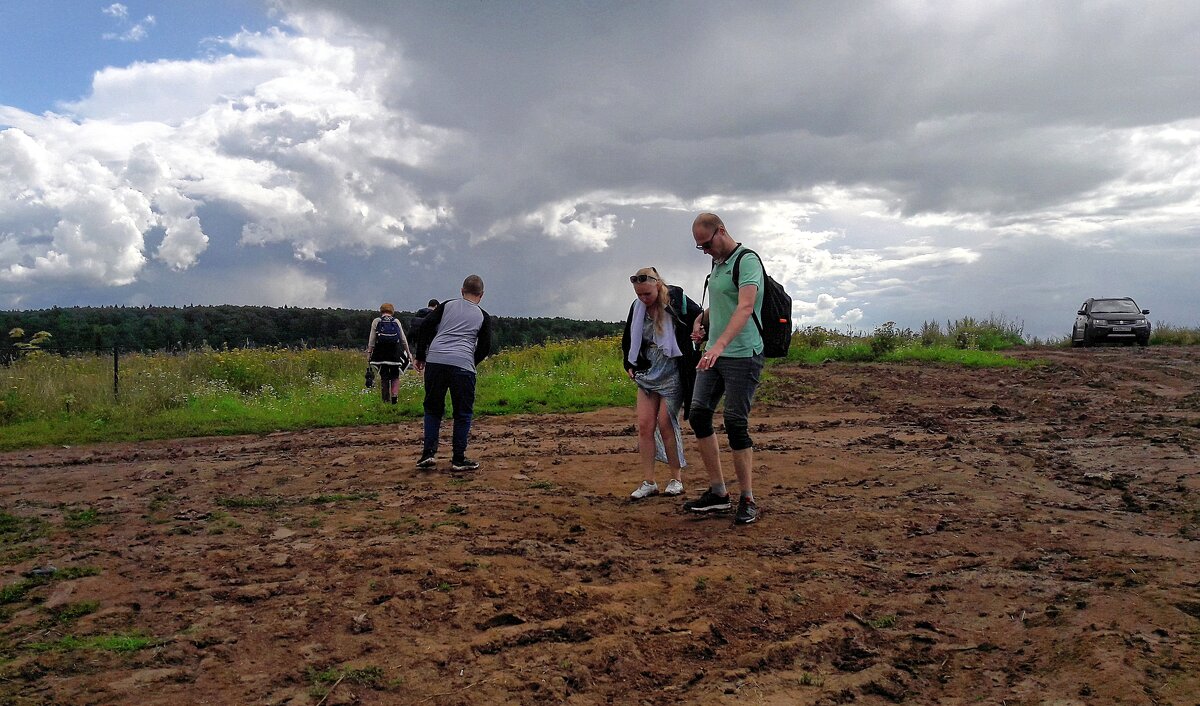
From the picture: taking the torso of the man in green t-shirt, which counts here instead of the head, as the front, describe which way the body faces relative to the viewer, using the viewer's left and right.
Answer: facing the viewer and to the left of the viewer

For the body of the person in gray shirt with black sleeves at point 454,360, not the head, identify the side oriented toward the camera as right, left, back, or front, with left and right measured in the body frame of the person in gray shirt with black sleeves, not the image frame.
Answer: back

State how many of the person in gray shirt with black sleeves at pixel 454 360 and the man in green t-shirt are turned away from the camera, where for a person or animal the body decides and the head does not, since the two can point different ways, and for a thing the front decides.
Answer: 1

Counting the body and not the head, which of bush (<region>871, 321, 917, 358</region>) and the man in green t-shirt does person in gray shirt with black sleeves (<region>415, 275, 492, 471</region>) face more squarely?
the bush

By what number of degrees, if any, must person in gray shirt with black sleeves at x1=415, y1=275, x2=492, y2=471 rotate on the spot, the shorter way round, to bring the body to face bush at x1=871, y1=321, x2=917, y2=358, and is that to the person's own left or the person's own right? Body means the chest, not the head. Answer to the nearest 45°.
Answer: approximately 45° to the person's own right

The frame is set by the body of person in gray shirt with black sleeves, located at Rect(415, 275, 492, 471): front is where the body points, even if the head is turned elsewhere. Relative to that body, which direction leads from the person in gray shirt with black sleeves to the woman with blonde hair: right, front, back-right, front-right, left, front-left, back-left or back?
back-right

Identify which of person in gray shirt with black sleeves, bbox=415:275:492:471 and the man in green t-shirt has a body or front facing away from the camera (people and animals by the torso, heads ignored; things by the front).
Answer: the person in gray shirt with black sleeves

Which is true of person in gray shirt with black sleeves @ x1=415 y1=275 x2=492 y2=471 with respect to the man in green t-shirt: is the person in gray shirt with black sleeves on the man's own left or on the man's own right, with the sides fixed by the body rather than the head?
on the man's own right

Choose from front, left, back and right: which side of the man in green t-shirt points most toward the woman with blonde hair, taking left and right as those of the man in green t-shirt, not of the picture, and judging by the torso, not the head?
right

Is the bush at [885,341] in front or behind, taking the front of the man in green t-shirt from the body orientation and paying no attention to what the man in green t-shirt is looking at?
behind
